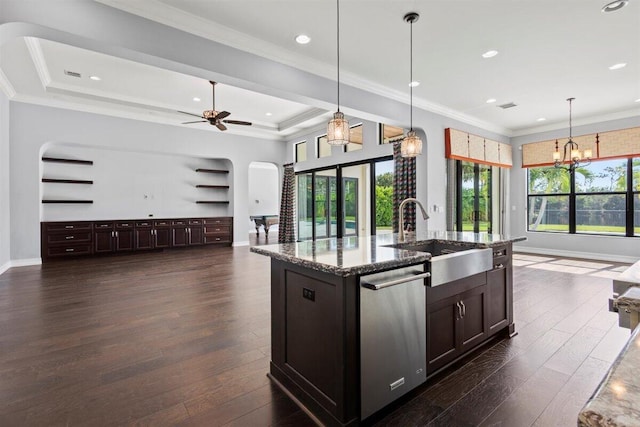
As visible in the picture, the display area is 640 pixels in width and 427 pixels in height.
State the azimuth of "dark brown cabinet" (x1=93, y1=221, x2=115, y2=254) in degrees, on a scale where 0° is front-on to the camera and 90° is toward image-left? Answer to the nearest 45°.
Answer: approximately 0°

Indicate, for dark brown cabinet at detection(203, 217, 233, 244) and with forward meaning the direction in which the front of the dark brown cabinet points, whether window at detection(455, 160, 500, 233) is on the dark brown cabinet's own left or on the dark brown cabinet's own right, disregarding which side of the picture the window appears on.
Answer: on the dark brown cabinet's own left

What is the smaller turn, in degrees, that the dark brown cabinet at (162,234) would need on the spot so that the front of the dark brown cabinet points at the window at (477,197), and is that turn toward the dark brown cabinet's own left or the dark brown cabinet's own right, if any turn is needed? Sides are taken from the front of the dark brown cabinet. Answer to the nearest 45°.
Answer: approximately 45° to the dark brown cabinet's own left

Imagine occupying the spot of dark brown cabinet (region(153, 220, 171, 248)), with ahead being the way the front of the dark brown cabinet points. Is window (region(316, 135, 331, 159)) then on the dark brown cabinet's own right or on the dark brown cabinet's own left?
on the dark brown cabinet's own left

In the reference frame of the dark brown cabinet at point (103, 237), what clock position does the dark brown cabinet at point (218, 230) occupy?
the dark brown cabinet at point (218, 230) is roughly at 9 o'clock from the dark brown cabinet at point (103, 237).
